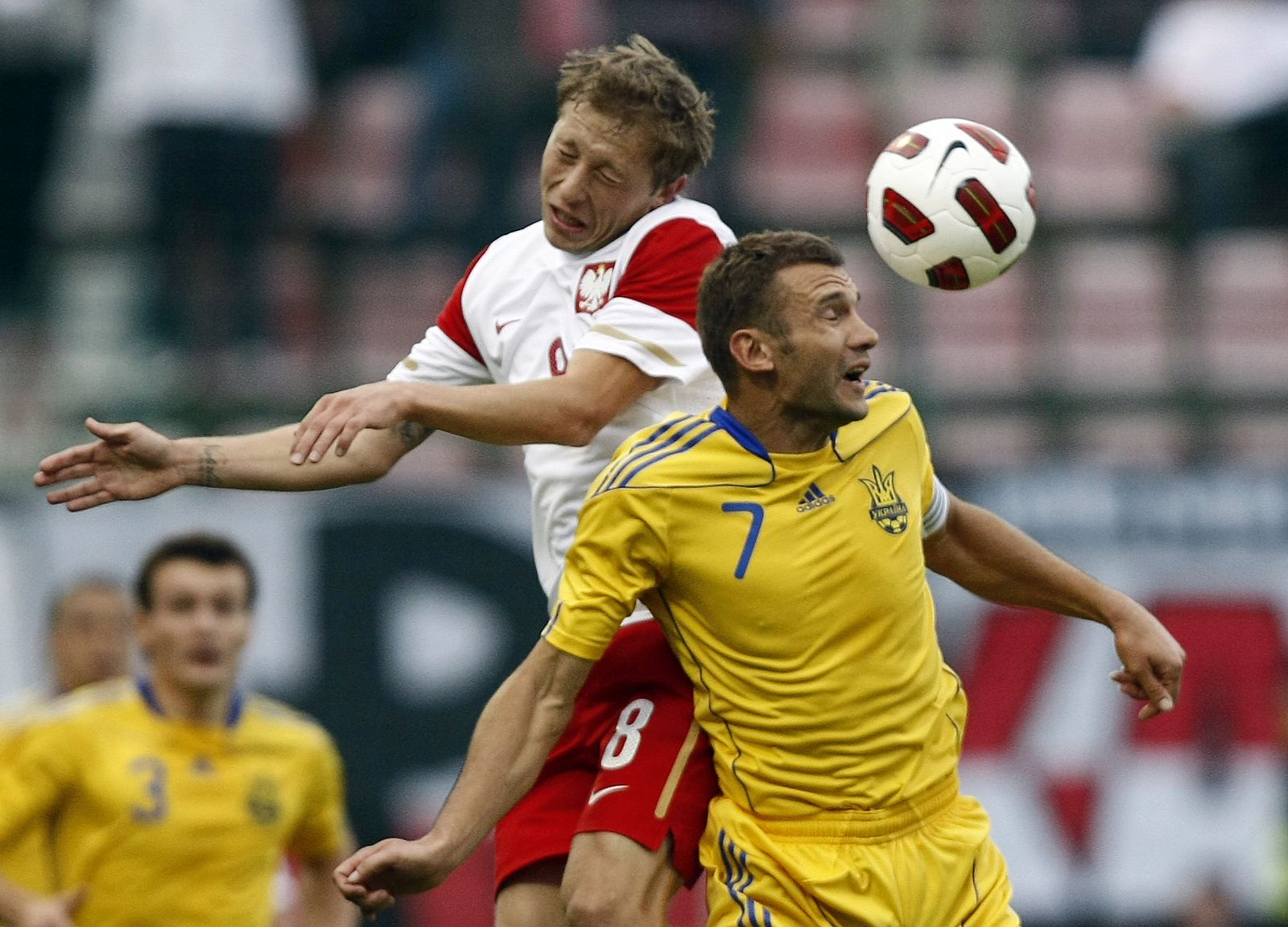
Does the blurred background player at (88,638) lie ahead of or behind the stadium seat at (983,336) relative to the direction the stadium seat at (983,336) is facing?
ahead

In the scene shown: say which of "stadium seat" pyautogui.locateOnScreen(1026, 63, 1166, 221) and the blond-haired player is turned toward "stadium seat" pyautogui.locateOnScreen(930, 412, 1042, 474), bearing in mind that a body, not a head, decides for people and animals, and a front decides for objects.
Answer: "stadium seat" pyautogui.locateOnScreen(1026, 63, 1166, 221)

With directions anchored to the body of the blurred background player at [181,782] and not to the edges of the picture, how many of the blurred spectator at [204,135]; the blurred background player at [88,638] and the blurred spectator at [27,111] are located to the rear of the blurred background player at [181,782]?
3

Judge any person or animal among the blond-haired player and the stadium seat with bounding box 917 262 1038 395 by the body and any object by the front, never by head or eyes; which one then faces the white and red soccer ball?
the stadium seat

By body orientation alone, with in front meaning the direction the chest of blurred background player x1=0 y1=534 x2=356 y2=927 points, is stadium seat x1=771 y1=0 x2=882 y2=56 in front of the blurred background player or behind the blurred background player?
behind

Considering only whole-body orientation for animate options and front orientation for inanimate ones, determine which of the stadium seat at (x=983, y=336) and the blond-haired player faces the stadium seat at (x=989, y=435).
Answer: the stadium seat at (x=983, y=336)

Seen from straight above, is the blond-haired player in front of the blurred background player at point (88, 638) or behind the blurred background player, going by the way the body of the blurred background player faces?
in front

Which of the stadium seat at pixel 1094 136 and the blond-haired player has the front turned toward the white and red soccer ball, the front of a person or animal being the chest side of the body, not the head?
the stadium seat
